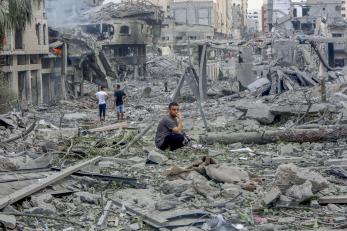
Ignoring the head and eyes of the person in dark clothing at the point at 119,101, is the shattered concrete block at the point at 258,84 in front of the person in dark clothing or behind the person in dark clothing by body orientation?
in front

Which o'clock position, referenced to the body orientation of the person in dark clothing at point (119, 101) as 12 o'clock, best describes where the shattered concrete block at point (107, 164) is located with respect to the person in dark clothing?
The shattered concrete block is roughly at 6 o'clock from the person in dark clothing.

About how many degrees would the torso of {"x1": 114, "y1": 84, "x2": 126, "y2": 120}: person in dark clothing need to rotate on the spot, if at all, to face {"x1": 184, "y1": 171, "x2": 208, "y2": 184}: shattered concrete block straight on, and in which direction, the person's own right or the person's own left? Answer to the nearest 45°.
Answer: approximately 180°

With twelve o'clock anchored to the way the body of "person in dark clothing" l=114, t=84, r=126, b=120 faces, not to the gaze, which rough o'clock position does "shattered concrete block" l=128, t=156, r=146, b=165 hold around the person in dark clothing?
The shattered concrete block is roughly at 6 o'clock from the person in dark clothing.

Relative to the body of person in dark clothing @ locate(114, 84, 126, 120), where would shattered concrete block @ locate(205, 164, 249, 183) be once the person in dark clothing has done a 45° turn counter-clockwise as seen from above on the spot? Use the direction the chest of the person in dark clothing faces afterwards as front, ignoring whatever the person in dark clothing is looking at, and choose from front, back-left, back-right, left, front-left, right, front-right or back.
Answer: back-left

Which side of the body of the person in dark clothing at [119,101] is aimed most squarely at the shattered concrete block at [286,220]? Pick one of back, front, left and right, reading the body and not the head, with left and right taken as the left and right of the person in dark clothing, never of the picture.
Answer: back

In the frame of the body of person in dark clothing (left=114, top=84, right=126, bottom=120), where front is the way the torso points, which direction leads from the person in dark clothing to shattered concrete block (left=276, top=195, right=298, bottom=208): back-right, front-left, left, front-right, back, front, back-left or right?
back

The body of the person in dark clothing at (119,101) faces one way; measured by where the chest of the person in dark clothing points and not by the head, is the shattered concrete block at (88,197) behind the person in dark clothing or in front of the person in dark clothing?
behind

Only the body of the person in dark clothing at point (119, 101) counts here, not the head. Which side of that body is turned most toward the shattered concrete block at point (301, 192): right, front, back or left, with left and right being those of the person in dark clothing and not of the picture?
back

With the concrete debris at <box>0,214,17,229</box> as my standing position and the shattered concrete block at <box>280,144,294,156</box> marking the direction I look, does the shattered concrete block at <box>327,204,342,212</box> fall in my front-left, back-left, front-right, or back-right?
front-right

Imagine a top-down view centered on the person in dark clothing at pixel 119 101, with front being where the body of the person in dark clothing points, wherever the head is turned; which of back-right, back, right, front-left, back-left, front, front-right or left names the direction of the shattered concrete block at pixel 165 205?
back

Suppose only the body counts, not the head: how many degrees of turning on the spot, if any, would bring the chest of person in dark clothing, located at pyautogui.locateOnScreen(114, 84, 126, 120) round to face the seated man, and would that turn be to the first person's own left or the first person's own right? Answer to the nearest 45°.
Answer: approximately 180°

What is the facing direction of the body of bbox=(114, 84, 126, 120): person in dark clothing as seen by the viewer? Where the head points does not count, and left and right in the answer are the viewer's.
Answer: facing away from the viewer

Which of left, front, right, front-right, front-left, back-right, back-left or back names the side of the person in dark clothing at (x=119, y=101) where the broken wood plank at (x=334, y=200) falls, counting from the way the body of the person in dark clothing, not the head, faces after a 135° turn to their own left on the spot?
front-left

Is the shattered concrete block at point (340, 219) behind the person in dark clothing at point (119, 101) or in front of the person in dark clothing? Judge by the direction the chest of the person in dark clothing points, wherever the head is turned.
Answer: behind

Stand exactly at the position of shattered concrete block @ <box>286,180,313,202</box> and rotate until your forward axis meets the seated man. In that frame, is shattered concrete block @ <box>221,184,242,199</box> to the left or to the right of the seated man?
left

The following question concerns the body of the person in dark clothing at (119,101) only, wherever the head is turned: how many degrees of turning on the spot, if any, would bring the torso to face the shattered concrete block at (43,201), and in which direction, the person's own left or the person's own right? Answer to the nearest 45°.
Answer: approximately 180°
